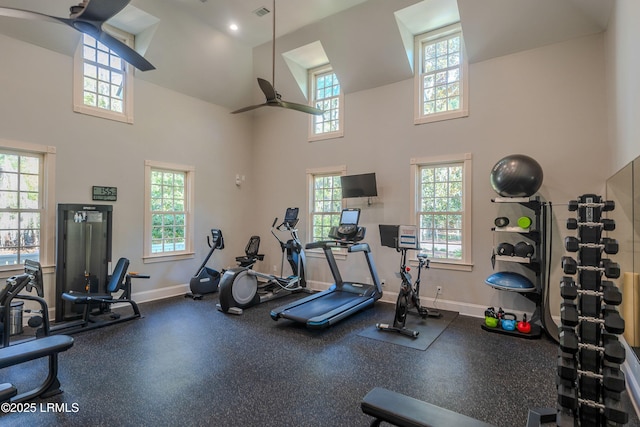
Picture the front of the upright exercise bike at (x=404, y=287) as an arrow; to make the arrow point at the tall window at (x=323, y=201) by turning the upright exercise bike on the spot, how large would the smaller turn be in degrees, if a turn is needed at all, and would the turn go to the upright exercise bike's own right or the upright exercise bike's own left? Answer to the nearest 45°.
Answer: approximately 90° to the upright exercise bike's own right

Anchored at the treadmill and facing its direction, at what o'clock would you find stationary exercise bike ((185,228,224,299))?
The stationary exercise bike is roughly at 8 o'clock from the treadmill.

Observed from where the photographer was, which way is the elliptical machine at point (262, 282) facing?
facing away from the viewer and to the right of the viewer

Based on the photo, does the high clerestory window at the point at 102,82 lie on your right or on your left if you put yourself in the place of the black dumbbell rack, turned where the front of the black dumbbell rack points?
on your right

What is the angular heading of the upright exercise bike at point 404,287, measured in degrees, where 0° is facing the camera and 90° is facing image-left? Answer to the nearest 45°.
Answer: approximately 45°

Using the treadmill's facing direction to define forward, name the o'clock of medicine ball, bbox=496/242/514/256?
The medicine ball is roughly at 2 o'clock from the treadmill.

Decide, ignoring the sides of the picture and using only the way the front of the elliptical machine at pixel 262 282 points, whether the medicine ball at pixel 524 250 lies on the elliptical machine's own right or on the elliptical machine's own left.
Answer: on the elliptical machine's own right

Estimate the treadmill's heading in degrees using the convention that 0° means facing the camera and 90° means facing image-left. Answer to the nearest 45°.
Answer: approximately 225°

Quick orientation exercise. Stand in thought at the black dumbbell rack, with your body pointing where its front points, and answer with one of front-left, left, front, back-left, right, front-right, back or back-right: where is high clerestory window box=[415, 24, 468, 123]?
back-right

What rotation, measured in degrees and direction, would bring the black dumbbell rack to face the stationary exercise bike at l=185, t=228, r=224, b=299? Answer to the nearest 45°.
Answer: approximately 90° to its right
